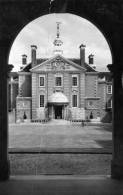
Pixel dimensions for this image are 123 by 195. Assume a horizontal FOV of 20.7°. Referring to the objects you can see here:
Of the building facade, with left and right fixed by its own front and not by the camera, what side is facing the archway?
front

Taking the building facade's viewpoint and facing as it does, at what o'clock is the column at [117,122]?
The column is roughly at 12 o'clock from the building facade.

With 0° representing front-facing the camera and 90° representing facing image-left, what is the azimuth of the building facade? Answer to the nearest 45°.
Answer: approximately 0°

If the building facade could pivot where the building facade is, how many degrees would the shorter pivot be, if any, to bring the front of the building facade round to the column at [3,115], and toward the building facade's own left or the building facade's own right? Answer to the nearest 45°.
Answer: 0° — it already faces it
